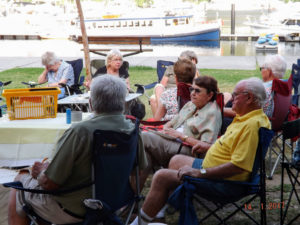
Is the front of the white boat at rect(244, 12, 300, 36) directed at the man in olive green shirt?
no

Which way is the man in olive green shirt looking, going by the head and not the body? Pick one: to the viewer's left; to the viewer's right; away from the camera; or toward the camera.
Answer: away from the camera

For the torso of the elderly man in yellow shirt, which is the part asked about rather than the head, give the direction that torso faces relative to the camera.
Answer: to the viewer's left

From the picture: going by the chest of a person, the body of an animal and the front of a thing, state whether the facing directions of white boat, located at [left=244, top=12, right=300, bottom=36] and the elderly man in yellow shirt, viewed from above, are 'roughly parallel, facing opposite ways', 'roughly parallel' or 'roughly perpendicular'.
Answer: roughly parallel

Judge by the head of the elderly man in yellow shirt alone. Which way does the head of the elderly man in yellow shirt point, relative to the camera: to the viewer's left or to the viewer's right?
to the viewer's left

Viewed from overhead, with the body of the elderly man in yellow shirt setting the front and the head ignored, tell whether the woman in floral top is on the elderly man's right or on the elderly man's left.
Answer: on the elderly man's right

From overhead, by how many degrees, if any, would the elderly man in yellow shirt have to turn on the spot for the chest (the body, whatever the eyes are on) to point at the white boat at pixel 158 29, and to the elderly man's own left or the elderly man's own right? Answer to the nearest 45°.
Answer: approximately 90° to the elderly man's own right

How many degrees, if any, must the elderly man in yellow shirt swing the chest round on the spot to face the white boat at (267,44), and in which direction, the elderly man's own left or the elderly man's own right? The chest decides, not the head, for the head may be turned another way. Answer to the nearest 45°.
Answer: approximately 90° to the elderly man's own right

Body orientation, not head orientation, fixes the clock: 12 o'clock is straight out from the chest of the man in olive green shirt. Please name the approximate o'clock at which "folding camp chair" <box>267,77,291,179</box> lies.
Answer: The folding camp chair is roughly at 3 o'clock from the man in olive green shirt.

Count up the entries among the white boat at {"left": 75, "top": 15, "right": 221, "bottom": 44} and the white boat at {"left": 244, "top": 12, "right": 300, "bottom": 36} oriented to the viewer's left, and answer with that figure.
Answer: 1

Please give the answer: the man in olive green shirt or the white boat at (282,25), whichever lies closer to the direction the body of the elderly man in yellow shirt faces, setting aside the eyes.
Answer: the man in olive green shirt

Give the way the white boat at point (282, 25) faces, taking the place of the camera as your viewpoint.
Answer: facing to the left of the viewer
